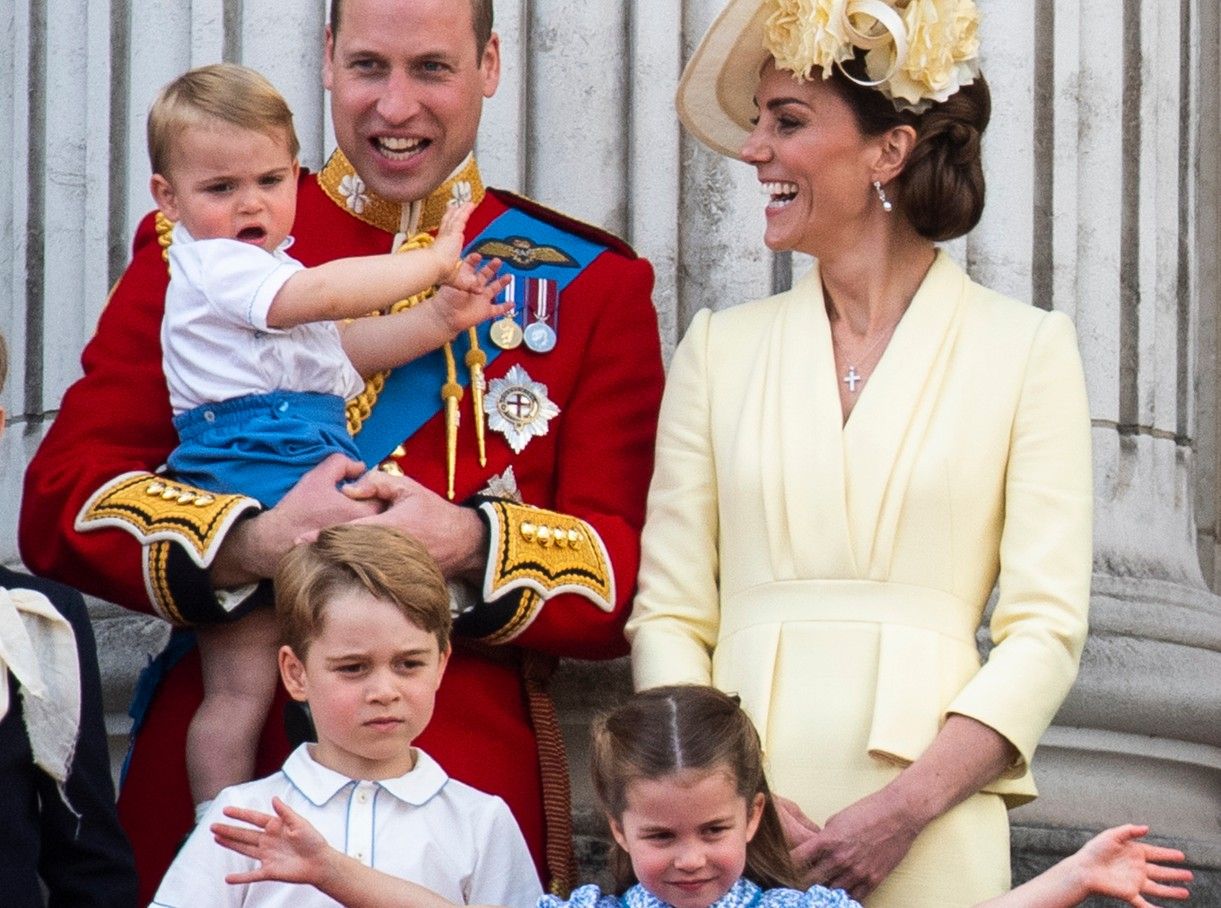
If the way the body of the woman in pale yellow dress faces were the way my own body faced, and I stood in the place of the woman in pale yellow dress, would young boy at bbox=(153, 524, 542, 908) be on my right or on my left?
on my right

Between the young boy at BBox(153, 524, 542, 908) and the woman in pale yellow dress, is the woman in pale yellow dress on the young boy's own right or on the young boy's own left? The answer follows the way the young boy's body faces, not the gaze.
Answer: on the young boy's own left

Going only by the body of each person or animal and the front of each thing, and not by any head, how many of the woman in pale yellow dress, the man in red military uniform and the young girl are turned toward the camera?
3

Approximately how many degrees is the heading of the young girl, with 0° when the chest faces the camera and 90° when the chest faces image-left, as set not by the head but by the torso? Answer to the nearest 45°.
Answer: approximately 0°

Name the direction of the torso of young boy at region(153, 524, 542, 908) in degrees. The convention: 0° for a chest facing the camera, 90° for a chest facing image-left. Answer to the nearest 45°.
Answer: approximately 0°

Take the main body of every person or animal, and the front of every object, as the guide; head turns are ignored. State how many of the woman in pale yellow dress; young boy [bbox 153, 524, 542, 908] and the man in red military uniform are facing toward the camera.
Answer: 3

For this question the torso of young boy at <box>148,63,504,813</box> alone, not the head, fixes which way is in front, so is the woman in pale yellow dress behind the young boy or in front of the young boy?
in front

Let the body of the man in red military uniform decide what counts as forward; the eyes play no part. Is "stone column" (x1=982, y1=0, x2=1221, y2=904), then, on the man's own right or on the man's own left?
on the man's own left

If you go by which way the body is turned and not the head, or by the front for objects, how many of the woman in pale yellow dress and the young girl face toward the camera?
2

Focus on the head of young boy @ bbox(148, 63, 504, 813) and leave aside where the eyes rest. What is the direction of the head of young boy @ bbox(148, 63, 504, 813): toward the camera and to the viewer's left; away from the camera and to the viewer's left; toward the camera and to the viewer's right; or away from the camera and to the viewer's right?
toward the camera and to the viewer's right

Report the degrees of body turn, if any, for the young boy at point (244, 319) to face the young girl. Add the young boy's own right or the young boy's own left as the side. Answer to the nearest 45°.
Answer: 0° — they already face them
